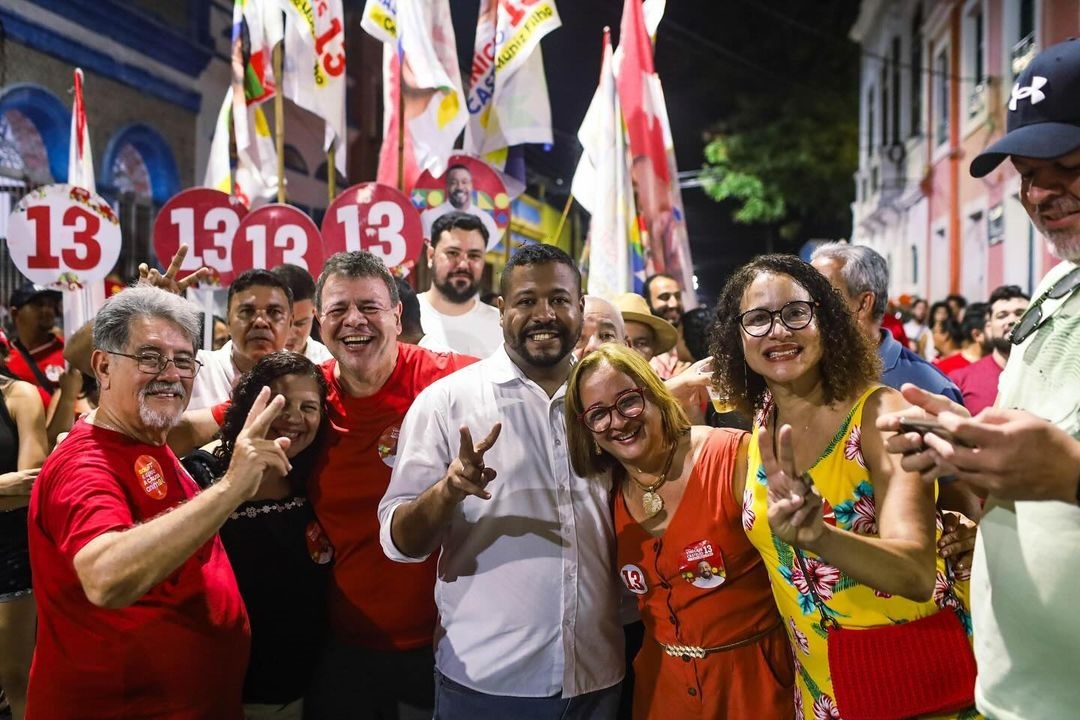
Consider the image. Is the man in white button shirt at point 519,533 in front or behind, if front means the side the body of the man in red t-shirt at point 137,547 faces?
in front

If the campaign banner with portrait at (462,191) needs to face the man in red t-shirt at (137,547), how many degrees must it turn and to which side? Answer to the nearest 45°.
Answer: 0° — it already faces them

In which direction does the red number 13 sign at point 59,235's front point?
toward the camera

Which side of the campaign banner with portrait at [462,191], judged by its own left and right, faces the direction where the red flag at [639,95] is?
left

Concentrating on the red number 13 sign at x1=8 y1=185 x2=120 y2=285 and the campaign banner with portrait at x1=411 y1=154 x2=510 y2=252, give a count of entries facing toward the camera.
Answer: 2

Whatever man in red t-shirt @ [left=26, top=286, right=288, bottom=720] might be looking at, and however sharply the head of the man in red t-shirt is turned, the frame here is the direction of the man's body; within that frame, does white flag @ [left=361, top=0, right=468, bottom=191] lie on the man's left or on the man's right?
on the man's left

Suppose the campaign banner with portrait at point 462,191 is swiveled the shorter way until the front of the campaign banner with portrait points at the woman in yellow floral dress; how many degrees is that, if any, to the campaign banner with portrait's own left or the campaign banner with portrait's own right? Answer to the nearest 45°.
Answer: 0° — it already faces them

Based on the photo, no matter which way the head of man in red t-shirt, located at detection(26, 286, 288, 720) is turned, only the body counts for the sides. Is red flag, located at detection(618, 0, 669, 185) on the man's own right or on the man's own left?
on the man's own left

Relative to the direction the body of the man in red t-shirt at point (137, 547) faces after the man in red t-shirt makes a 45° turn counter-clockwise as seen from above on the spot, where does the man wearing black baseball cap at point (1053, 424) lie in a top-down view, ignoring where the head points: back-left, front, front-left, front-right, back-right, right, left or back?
front-right

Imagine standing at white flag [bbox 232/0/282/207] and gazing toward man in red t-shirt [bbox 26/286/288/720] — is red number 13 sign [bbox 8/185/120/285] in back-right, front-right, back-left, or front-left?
front-right

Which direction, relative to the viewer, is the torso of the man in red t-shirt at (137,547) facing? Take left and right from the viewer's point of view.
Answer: facing the viewer and to the right of the viewer
